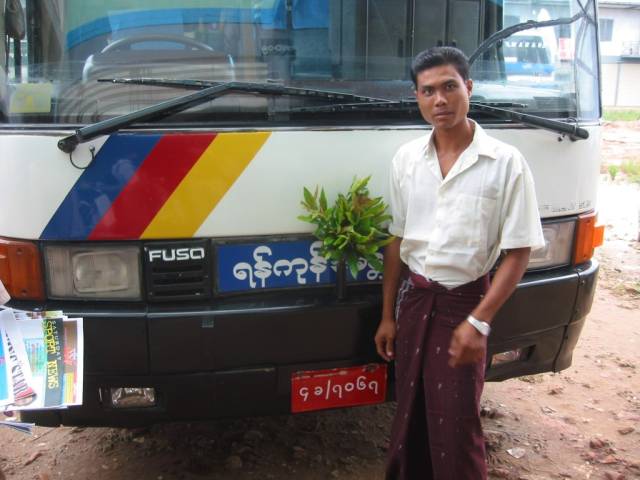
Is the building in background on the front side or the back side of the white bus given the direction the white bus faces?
on the back side

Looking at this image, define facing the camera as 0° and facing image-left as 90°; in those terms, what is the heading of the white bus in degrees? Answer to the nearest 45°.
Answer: approximately 0°

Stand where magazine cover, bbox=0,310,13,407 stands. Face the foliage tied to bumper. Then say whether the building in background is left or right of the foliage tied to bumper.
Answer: left

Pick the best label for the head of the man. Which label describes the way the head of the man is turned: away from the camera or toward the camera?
toward the camera

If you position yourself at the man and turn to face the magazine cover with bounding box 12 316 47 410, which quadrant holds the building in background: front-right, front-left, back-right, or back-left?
back-right

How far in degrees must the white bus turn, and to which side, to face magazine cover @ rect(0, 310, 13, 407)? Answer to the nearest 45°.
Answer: approximately 45° to its right
